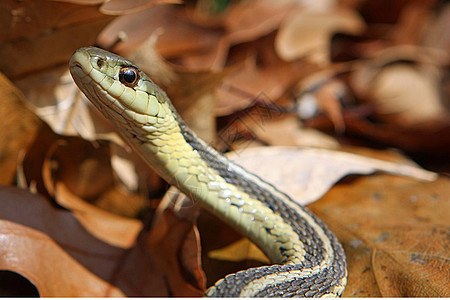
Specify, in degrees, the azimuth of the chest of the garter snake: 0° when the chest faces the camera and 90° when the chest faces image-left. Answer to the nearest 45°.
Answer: approximately 90°

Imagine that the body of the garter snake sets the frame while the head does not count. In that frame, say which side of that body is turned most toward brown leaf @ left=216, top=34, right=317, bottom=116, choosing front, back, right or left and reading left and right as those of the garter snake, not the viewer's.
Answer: right

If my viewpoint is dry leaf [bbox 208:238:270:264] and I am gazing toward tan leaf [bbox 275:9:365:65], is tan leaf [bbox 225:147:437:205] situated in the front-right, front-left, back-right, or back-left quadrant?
front-right

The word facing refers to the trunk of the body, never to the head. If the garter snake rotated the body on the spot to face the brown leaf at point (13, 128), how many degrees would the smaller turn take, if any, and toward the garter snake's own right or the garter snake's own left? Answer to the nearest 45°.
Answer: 0° — it already faces it

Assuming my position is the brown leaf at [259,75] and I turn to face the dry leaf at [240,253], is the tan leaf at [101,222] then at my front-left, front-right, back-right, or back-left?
front-right

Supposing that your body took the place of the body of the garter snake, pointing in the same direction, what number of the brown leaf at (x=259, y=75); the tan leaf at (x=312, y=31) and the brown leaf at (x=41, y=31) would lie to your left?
0
